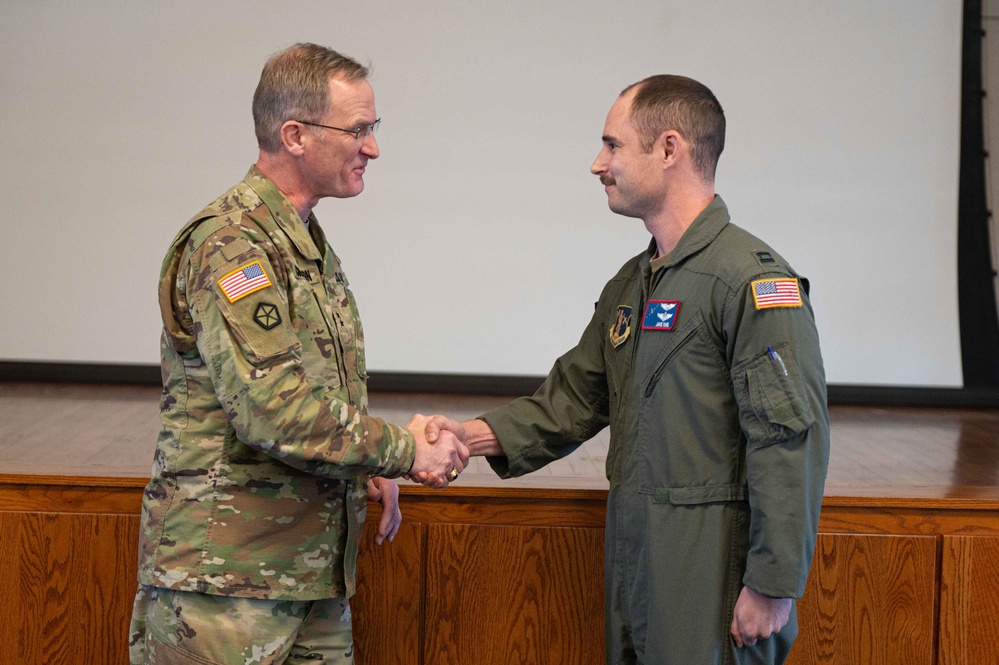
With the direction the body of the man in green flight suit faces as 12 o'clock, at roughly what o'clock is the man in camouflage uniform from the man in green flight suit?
The man in camouflage uniform is roughly at 1 o'clock from the man in green flight suit.

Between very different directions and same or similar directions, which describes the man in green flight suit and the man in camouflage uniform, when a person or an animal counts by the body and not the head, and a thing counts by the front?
very different directions

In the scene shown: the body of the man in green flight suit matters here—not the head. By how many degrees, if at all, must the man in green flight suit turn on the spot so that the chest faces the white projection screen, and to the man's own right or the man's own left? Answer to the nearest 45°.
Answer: approximately 135° to the man's own right

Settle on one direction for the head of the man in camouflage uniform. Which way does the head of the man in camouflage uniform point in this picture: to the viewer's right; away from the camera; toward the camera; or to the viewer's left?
to the viewer's right

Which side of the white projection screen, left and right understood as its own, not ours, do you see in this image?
front

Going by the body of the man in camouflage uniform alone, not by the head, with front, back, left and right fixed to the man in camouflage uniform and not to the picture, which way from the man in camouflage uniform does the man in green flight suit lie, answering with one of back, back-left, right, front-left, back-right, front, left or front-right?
front

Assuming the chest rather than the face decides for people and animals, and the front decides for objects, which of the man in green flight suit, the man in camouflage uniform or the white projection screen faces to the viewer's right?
the man in camouflage uniform

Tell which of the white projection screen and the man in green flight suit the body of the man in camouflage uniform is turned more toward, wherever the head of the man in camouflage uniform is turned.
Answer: the man in green flight suit

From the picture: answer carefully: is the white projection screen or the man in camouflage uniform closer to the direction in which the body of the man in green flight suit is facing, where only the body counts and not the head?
the man in camouflage uniform

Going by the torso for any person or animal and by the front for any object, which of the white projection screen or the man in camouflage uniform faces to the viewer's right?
the man in camouflage uniform

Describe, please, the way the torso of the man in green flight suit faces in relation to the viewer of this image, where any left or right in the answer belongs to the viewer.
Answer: facing the viewer and to the left of the viewer

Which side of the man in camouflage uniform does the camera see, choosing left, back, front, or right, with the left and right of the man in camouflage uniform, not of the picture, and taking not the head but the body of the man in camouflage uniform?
right

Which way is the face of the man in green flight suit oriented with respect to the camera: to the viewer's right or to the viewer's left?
to the viewer's left

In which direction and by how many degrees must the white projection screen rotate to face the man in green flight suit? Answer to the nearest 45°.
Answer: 0° — it already faces them

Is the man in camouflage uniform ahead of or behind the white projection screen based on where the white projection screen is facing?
ahead
